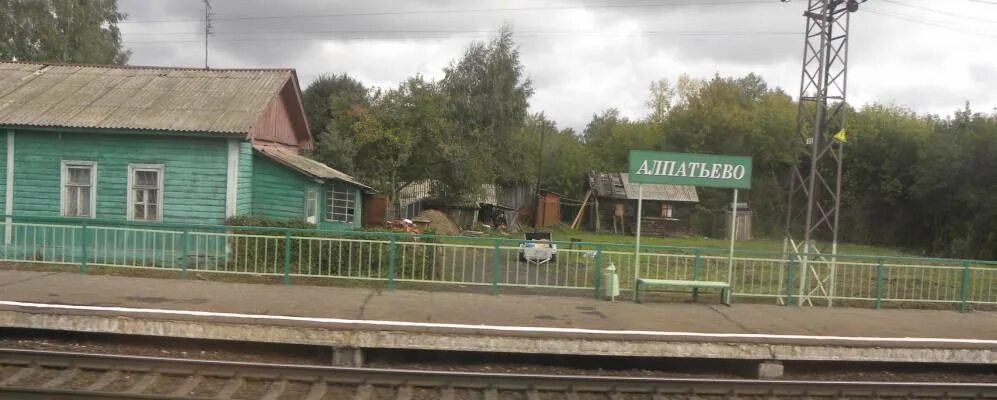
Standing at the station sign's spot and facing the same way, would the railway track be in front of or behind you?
in front

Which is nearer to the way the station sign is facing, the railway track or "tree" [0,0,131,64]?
the railway track

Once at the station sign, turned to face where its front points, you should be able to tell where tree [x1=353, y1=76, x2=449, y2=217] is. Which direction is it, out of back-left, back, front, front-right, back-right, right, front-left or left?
back-right

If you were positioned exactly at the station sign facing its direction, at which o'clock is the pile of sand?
The pile of sand is roughly at 5 o'clock from the station sign.

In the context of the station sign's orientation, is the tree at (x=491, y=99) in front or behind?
behind

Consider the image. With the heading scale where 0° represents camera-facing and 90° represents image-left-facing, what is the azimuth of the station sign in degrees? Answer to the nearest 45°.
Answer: approximately 0°

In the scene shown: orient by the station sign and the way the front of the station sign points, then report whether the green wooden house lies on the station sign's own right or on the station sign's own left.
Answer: on the station sign's own right
